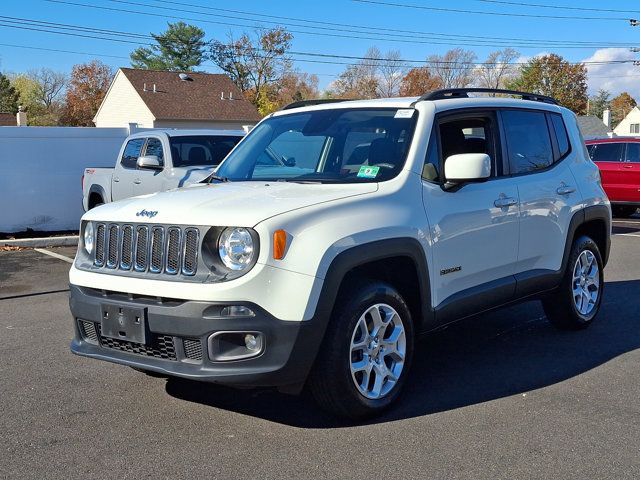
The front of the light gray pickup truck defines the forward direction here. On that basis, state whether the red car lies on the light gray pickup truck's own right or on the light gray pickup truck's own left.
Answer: on the light gray pickup truck's own left

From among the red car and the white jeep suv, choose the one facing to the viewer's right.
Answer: the red car

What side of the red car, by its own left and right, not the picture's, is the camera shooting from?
right

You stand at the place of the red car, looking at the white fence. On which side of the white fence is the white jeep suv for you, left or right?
left

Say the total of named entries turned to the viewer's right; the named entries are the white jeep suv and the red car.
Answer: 1

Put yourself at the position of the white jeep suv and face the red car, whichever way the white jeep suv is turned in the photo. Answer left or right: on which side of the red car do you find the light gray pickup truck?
left

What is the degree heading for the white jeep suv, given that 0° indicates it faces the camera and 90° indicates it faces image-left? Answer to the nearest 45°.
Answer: approximately 45°

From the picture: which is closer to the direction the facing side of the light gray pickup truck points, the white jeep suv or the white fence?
the white jeep suv

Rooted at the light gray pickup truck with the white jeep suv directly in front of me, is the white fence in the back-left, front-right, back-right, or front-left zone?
back-right

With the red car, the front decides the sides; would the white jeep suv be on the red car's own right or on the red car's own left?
on the red car's own right

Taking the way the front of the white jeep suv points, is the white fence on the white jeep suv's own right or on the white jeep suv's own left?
on the white jeep suv's own right

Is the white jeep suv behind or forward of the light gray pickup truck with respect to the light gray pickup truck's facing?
forward

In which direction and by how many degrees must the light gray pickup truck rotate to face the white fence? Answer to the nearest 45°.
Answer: approximately 180°

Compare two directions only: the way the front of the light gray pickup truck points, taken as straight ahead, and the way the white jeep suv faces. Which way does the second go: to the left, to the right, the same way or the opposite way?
to the right
